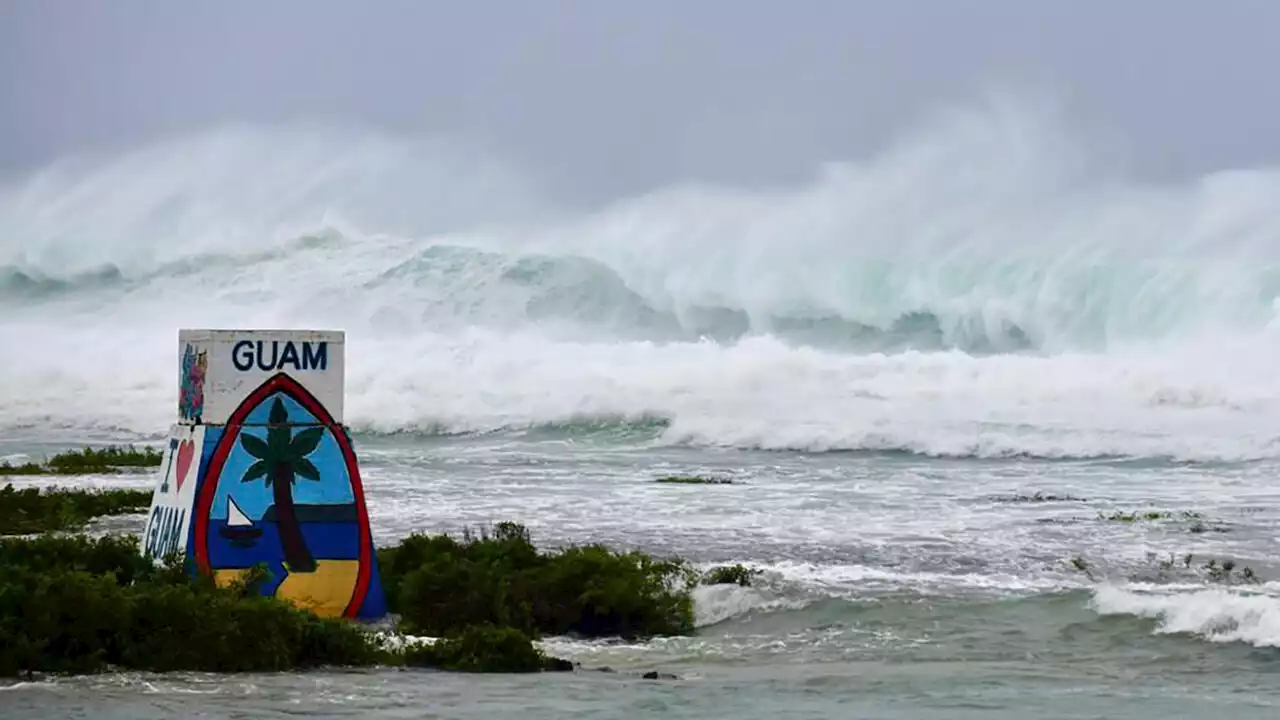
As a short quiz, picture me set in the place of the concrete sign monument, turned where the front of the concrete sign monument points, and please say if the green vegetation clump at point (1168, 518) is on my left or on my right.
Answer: on my left

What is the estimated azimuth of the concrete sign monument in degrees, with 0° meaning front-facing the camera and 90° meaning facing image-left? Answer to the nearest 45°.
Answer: approximately 0°

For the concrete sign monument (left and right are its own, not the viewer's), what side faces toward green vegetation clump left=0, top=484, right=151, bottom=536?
back

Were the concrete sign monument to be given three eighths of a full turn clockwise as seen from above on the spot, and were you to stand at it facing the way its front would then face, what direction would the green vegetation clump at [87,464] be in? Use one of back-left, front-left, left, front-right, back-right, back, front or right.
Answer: front-right

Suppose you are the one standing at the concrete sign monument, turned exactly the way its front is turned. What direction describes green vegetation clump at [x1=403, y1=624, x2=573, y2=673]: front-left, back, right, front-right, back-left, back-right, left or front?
front-left
